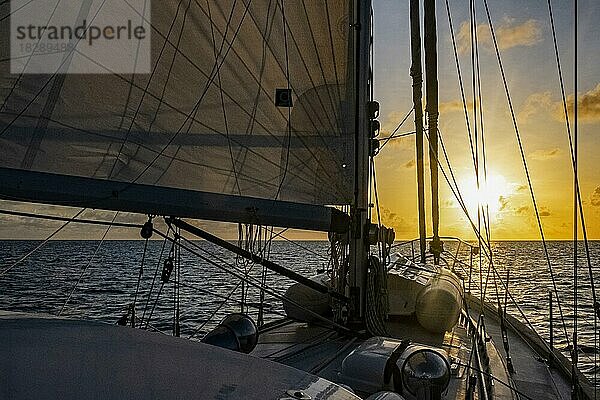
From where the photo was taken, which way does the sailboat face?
away from the camera
